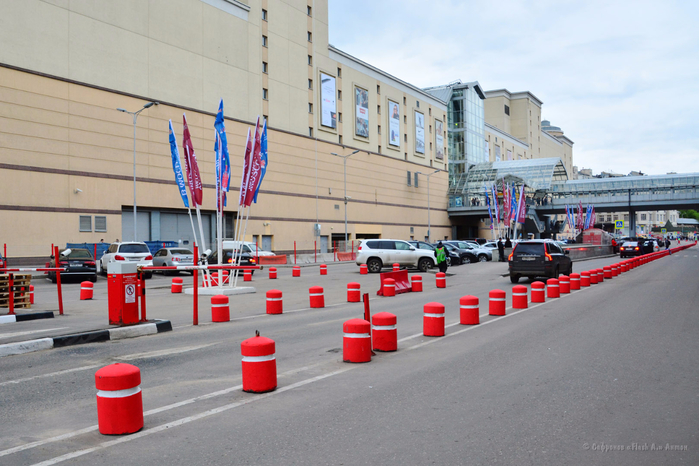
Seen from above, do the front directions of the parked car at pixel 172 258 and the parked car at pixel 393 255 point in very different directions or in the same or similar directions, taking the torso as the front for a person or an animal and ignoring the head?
very different directions

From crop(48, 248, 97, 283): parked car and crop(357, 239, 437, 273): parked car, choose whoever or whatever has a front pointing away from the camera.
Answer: crop(48, 248, 97, 283): parked car

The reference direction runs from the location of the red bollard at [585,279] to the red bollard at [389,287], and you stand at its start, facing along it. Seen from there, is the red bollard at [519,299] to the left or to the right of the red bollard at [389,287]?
left

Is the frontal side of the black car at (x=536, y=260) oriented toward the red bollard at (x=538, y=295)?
no

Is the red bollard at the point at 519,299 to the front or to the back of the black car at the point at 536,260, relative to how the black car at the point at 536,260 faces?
to the back

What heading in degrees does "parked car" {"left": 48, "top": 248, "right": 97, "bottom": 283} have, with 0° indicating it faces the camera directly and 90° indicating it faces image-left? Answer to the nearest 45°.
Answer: approximately 180°

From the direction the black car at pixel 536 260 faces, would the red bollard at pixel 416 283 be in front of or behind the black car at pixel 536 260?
behind

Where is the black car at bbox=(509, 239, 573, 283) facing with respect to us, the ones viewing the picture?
facing away from the viewer and to the right of the viewer

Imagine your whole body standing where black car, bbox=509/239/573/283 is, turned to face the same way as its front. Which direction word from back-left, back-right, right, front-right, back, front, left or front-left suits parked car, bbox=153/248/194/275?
back-left

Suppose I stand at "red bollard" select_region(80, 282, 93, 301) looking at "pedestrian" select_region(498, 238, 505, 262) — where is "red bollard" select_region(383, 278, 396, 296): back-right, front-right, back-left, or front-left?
front-right
